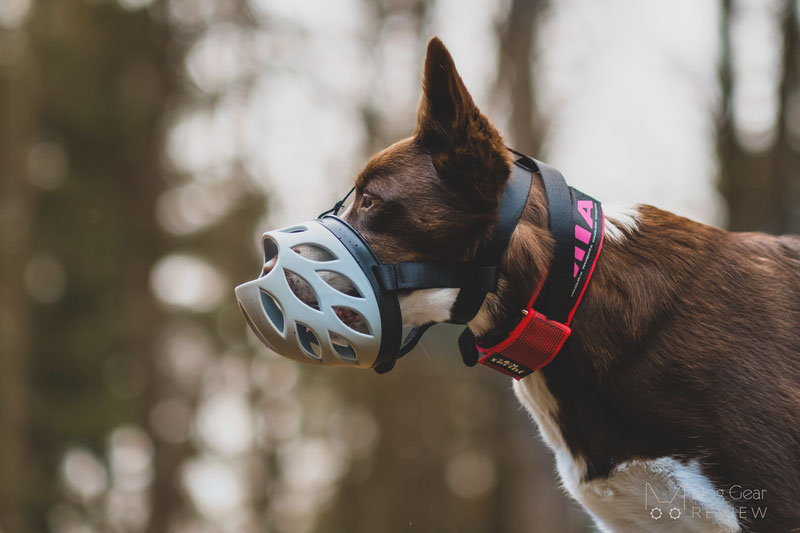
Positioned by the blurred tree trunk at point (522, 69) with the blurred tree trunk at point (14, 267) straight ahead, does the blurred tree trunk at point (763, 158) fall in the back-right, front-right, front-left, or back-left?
back-left

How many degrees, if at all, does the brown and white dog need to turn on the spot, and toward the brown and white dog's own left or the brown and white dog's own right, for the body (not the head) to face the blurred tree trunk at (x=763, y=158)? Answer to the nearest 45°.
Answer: approximately 90° to the brown and white dog's own right

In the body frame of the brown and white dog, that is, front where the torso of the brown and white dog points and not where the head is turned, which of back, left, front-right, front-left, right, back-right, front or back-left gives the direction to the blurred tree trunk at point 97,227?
front-right

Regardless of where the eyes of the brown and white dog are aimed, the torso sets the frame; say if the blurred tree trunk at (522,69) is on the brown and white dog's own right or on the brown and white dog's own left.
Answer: on the brown and white dog's own right

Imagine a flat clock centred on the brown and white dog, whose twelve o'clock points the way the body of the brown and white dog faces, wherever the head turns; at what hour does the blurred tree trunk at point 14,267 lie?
The blurred tree trunk is roughly at 1 o'clock from the brown and white dog.

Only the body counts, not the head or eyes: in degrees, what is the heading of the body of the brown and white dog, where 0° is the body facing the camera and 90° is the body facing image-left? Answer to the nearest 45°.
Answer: approximately 90°
